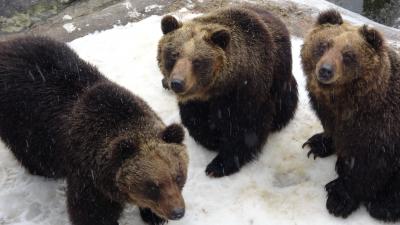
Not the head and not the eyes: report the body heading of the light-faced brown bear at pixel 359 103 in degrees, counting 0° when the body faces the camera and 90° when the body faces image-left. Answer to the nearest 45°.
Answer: approximately 45°

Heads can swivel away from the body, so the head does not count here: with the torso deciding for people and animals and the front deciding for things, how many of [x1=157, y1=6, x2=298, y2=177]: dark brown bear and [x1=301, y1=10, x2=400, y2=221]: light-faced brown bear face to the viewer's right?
0

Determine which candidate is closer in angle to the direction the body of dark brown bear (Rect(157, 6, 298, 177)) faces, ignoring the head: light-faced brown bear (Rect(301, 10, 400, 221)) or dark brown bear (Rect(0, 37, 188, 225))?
the dark brown bear

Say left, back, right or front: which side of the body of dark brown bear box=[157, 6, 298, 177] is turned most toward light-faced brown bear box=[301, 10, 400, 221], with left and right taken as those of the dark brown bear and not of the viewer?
left

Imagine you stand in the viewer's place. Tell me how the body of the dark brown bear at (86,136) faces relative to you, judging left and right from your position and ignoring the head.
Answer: facing the viewer and to the right of the viewer

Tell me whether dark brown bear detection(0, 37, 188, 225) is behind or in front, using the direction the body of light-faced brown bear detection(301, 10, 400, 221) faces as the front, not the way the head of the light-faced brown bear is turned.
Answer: in front

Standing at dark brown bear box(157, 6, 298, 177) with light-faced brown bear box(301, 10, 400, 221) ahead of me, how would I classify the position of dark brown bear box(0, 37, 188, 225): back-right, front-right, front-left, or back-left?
back-right

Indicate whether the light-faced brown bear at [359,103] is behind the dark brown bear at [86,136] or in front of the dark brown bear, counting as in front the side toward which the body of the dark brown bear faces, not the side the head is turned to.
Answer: in front
